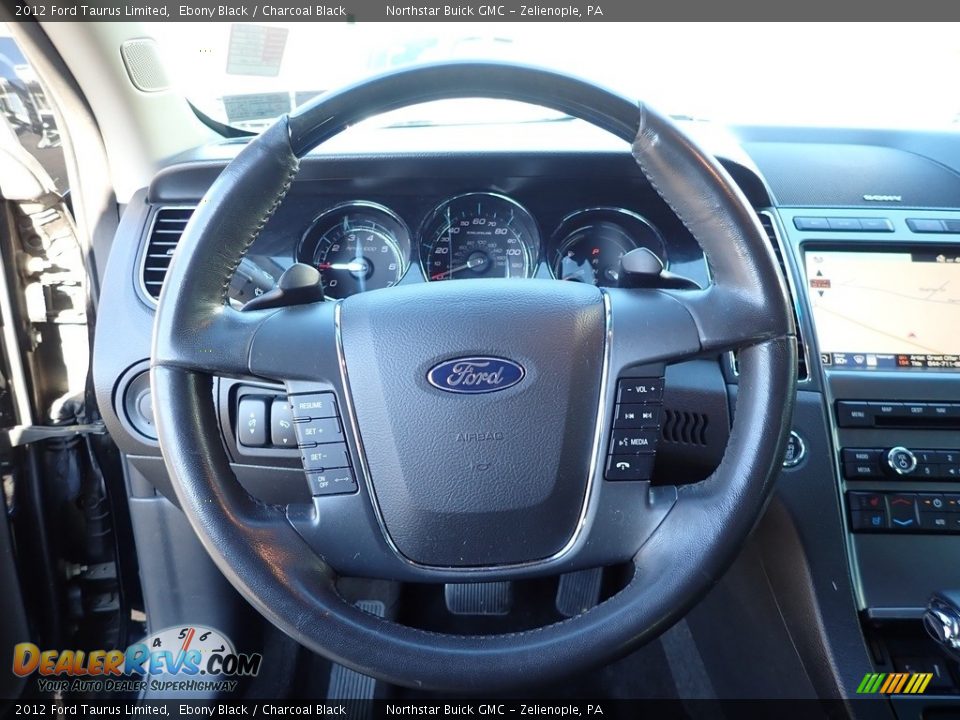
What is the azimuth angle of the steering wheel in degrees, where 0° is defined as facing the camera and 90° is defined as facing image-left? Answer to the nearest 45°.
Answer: approximately 0°
